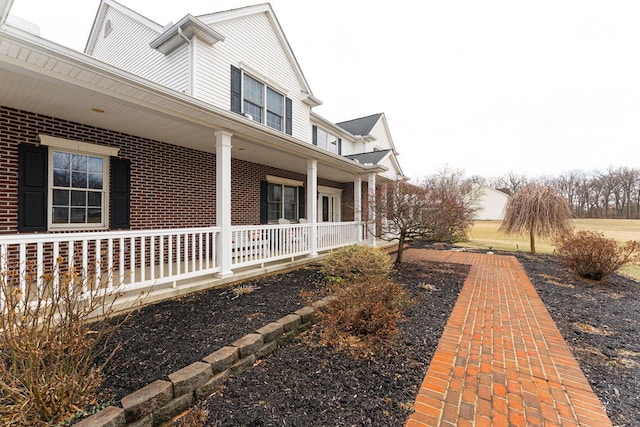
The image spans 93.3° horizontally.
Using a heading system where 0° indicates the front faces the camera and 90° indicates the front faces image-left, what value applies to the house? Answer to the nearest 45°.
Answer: approximately 315°

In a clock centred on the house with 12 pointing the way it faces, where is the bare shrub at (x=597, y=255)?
The bare shrub is roughly at 11 o'clock from the house.

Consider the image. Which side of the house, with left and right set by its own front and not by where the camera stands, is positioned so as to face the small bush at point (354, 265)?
front

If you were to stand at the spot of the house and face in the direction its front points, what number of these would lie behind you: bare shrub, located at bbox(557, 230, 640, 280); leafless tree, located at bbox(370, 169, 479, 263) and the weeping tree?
0

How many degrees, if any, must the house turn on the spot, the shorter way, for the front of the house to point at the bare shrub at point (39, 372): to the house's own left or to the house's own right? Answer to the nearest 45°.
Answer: approximately 45° to the house's own right

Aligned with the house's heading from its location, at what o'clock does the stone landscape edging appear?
The stone landscape edging is roughly at 1 o'clock from the house.

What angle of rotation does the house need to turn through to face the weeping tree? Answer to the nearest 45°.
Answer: approximately 45° to its left

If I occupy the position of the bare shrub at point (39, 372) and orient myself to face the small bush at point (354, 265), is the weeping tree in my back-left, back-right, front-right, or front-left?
front-right

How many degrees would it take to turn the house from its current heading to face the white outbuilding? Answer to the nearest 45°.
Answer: approximately 90° to its left

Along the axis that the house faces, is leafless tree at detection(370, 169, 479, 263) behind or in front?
in front

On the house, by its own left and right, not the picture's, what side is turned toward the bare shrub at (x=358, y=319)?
front
